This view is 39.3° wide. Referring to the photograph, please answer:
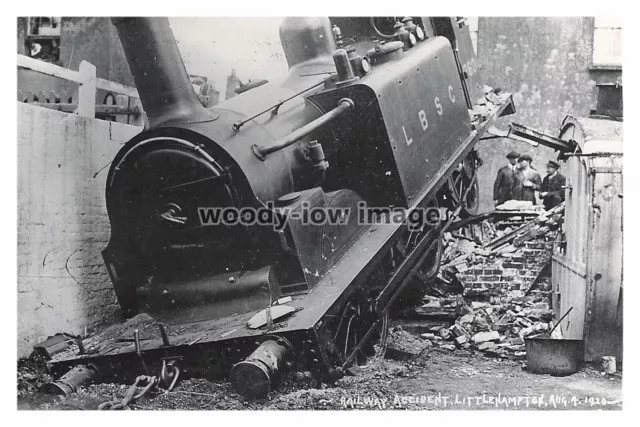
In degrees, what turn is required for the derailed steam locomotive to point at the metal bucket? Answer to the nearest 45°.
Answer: approximately 135° to its left

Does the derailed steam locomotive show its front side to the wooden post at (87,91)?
no

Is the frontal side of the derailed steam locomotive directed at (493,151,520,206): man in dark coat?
no

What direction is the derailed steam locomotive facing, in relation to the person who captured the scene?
facing the viewer and to the left of the viewer

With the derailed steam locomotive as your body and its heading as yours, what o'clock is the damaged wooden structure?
The damaged wooden structure is roughly at 7 o'clock from the derailed steam locomotive.

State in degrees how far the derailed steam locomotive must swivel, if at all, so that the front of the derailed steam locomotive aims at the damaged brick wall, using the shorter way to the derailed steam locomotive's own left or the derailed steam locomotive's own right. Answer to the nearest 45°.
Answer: approximately 180°

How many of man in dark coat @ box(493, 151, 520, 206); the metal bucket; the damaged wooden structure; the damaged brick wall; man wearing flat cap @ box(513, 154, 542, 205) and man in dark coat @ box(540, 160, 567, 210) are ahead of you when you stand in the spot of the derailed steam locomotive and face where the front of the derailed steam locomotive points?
0

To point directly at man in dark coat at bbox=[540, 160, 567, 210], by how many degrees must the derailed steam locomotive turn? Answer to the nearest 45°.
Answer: approximately 180°

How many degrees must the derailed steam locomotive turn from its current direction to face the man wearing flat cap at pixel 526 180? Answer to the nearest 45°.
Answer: approximately 180°

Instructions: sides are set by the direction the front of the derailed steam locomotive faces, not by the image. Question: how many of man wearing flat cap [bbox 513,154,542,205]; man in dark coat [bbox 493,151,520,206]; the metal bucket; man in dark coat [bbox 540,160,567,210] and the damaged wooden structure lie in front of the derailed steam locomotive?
0

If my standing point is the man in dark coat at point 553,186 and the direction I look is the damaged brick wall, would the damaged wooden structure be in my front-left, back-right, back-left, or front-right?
front-left

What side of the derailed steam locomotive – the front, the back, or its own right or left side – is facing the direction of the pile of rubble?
back
